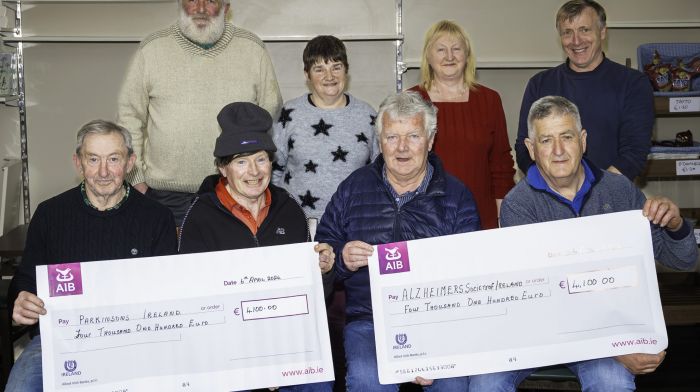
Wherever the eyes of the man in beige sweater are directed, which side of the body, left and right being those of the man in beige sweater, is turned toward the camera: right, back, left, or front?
front

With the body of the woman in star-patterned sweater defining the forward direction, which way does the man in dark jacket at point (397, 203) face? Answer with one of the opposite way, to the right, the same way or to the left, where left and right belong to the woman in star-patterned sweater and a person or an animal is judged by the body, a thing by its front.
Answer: the same way

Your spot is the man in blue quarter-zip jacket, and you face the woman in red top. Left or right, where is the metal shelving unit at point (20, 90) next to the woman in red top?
left

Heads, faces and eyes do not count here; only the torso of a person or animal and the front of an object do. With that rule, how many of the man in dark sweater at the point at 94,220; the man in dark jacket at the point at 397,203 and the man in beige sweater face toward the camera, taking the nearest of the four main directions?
3

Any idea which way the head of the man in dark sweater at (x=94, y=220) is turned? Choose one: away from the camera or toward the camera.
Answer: toward the camera

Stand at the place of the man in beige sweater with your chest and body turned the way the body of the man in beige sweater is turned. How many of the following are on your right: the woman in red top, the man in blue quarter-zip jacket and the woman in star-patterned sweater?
0

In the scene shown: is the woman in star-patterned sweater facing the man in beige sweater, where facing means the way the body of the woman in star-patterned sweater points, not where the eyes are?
no

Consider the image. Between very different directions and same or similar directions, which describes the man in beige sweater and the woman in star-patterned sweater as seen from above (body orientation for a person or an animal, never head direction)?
same or similar directions

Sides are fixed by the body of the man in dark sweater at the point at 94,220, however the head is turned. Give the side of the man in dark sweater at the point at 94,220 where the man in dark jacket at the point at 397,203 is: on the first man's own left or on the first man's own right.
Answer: on the first man's own left

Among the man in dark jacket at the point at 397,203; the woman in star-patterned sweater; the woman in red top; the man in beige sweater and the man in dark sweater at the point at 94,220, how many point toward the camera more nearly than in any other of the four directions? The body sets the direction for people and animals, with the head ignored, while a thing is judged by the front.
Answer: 5

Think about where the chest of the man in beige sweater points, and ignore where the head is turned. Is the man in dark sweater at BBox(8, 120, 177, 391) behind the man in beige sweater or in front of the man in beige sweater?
in front

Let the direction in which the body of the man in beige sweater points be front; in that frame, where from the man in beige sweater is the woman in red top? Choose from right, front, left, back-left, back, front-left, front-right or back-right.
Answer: left

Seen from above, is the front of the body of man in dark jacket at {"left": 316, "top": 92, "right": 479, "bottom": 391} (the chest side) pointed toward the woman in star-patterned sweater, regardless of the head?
no

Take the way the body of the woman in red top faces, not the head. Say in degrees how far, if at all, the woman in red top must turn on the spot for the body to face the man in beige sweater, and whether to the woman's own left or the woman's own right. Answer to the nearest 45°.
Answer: approximately 90° to the woman's own right

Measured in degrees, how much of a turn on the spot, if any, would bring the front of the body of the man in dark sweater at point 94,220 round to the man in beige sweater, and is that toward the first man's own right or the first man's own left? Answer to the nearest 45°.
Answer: approximately 135° to the first man's own left

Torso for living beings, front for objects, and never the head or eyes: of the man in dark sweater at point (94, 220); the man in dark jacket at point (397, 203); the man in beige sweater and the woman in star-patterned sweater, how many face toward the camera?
4

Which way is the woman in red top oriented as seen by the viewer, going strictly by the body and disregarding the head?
toward the camera

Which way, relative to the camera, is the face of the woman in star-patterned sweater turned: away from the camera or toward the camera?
toward the camera

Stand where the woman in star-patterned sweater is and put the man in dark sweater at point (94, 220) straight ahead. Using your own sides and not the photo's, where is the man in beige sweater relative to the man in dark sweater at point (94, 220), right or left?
right

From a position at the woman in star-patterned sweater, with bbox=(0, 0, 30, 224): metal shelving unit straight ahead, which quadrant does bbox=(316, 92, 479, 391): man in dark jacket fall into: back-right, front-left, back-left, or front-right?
back-left

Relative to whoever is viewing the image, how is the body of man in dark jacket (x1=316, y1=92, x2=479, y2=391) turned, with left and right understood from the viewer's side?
facing the viewer
